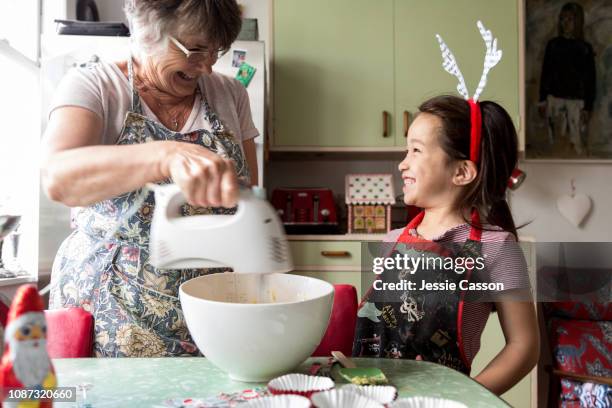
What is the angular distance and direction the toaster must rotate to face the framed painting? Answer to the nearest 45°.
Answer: approximately 90° to its left

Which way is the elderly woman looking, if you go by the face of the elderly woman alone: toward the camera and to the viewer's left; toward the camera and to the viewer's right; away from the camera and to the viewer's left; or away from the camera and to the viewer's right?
toward the camera and to the viewer's right

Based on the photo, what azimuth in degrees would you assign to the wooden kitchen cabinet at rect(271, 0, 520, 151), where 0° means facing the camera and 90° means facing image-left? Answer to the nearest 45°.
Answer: approximately 0°

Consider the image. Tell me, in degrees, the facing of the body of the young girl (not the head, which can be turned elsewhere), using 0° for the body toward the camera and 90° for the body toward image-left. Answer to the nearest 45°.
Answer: approximately 45°

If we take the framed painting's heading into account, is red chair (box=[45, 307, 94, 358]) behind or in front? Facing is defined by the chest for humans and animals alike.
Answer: in front

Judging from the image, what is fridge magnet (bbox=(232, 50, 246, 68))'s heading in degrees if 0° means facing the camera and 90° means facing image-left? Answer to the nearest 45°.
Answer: approximately 0°

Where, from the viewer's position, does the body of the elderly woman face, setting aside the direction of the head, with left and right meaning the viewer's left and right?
facing the viewer and to the right of the viewer

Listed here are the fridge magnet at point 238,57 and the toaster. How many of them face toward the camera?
2

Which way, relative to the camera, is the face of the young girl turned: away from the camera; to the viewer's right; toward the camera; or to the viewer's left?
to the viewer's left
